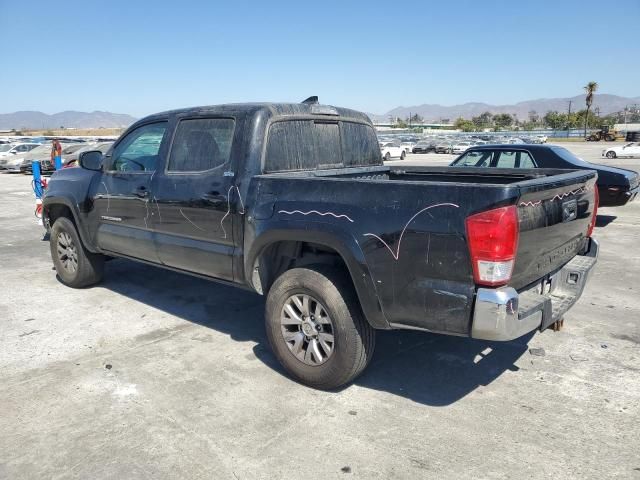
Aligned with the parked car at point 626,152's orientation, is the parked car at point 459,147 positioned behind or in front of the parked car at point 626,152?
in front

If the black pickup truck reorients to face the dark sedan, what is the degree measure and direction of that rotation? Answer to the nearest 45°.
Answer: approximately 90° to its right

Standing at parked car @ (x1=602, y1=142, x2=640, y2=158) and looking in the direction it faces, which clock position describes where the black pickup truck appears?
The black pickup truck is roughly at 9 o'clock from the parked car.

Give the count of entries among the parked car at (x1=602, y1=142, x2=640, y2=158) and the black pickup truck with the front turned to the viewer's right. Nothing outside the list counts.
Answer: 0

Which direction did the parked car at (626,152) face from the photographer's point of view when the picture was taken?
facing to the left of the viewer

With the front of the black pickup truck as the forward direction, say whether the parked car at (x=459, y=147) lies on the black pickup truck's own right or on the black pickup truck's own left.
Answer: on the black pickup truck's own right

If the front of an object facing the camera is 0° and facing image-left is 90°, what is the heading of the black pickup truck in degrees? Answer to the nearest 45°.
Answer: approximately 135°

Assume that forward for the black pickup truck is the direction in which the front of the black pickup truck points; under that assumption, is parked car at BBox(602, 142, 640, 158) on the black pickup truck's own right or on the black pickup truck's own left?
on the black pickup truck's own right

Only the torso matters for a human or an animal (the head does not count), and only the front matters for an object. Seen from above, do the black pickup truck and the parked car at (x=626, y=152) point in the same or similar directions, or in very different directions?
same or similar directions

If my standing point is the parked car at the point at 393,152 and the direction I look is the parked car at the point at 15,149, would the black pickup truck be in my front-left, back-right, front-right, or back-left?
front-left
